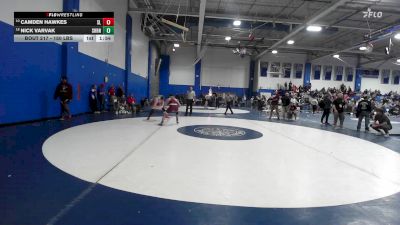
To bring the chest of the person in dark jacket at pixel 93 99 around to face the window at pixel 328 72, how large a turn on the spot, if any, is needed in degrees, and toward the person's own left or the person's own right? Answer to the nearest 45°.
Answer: approximately 45° to the person's own left

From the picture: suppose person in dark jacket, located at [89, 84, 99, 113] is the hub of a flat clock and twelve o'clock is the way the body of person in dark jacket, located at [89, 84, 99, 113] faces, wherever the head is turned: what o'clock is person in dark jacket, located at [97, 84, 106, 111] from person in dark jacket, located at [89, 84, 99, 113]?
person in dark jacket, located at [97, 84, 106, 111] is roughly at 10 o'clock from person in dark jacket, located at [89, 84, 99, 113].

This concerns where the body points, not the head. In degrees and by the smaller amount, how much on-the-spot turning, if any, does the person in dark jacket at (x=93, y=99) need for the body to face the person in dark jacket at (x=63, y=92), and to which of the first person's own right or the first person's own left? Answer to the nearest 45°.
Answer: approximately 90° to the first person's own right

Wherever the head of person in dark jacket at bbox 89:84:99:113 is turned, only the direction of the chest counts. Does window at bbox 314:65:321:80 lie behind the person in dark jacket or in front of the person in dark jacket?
in front

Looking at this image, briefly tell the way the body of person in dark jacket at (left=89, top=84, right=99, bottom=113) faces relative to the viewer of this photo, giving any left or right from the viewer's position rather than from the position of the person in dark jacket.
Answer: facing to the right of the viewer

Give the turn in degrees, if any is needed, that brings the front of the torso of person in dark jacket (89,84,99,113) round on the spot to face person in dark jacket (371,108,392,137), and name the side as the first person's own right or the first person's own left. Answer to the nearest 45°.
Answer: approximately 45° to the first person's own right

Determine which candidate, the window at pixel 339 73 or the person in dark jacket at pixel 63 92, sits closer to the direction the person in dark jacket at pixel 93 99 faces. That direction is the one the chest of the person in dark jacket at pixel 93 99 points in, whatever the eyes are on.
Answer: the window
